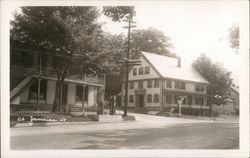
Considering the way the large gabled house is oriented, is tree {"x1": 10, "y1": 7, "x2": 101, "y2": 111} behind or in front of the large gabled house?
in front

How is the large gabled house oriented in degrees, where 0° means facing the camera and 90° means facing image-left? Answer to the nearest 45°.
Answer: approximately 45°

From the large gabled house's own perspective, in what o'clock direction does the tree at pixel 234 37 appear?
The tree is roughly at 10 o'clock from the large gabled house.

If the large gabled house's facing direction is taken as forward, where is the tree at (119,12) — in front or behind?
in front
